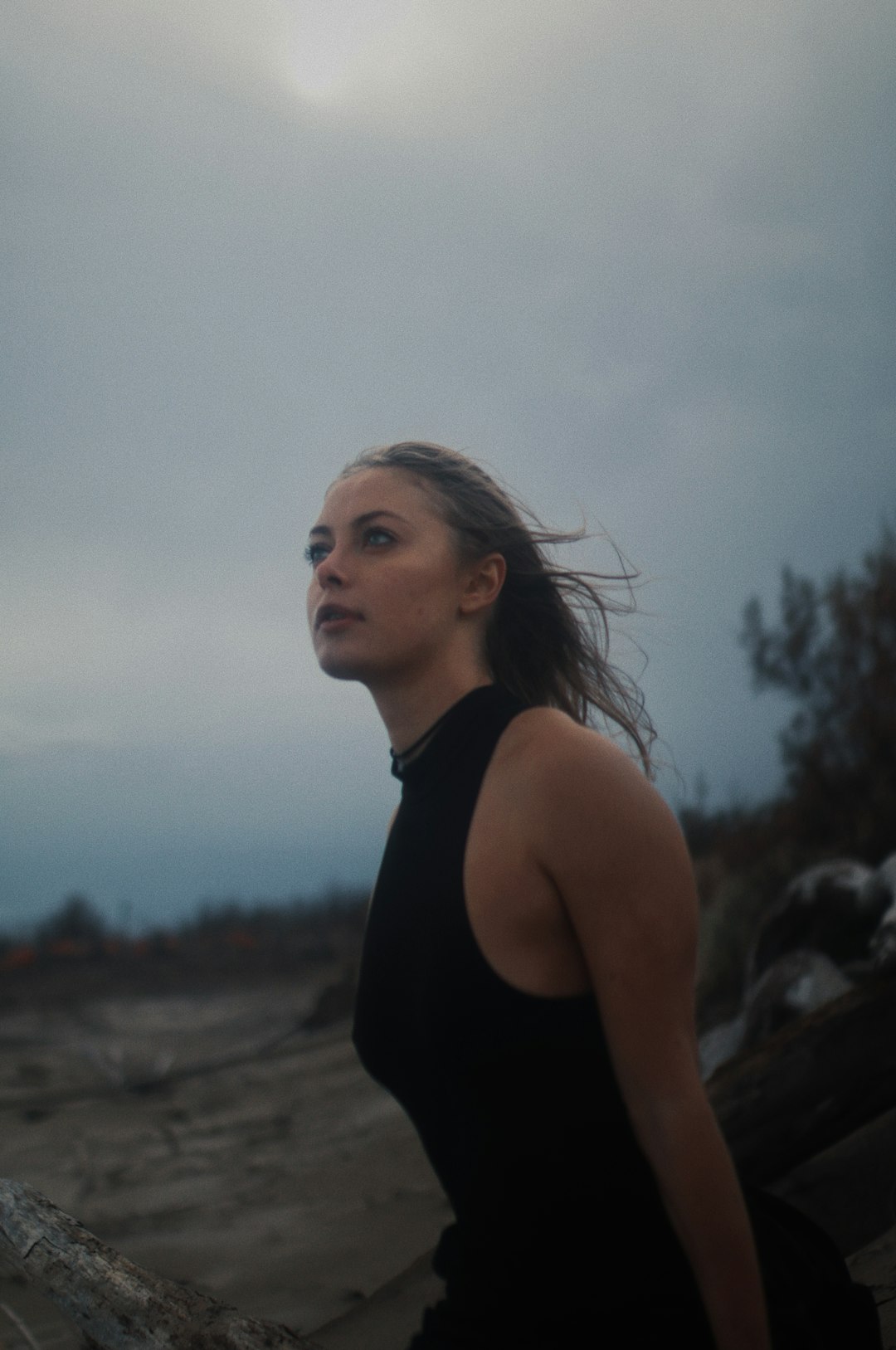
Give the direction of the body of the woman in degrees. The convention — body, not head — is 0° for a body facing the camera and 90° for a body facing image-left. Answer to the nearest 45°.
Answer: approximately 90°

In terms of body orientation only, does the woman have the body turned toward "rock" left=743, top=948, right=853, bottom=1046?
no

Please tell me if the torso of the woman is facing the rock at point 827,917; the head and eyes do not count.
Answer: no

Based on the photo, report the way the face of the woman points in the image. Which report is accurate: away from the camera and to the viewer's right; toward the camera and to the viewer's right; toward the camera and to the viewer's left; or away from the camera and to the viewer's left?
toward the camera and to the viewer's left
